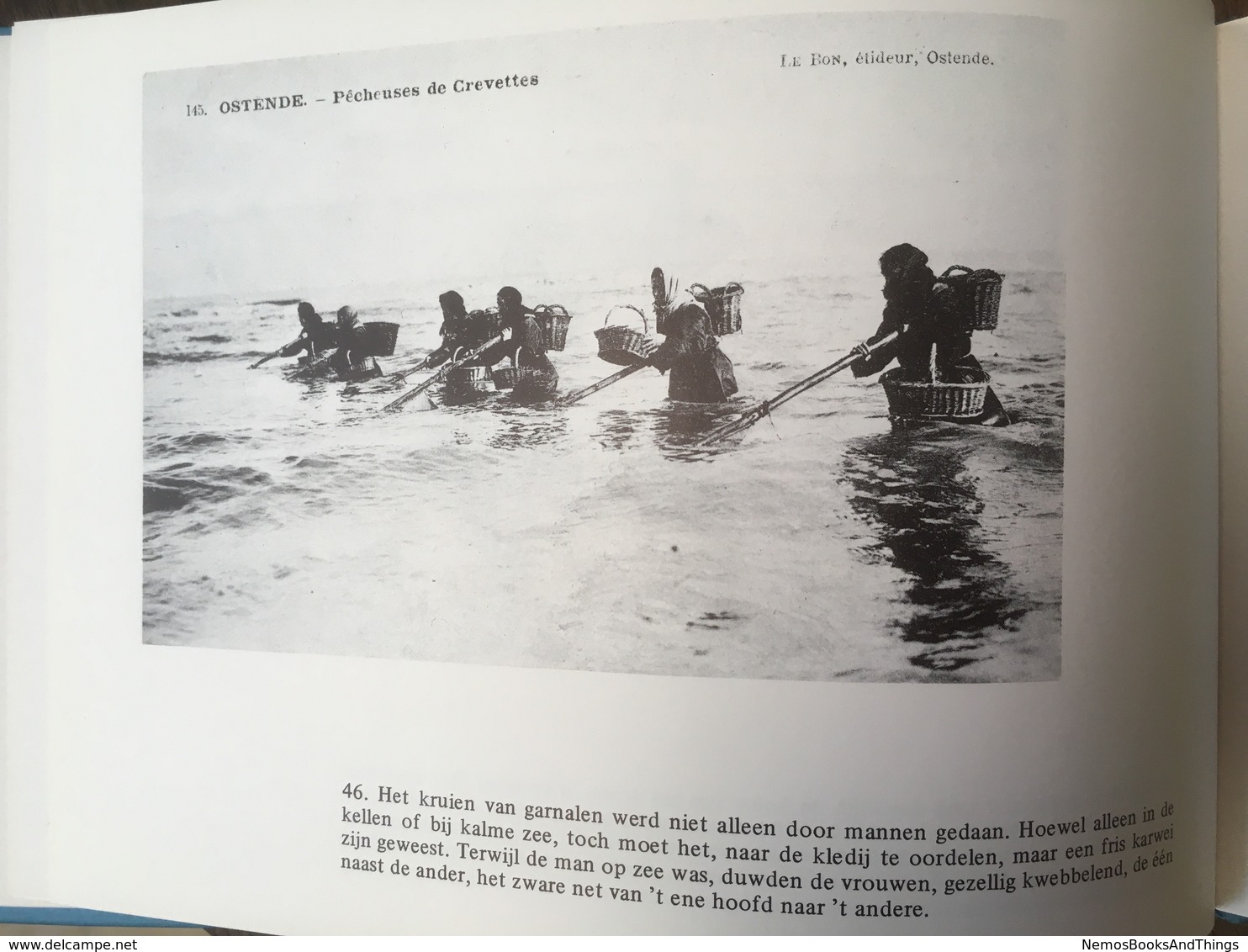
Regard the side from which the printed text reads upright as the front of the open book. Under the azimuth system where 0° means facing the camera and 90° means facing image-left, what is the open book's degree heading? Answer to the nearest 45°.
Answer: approximately 0°
